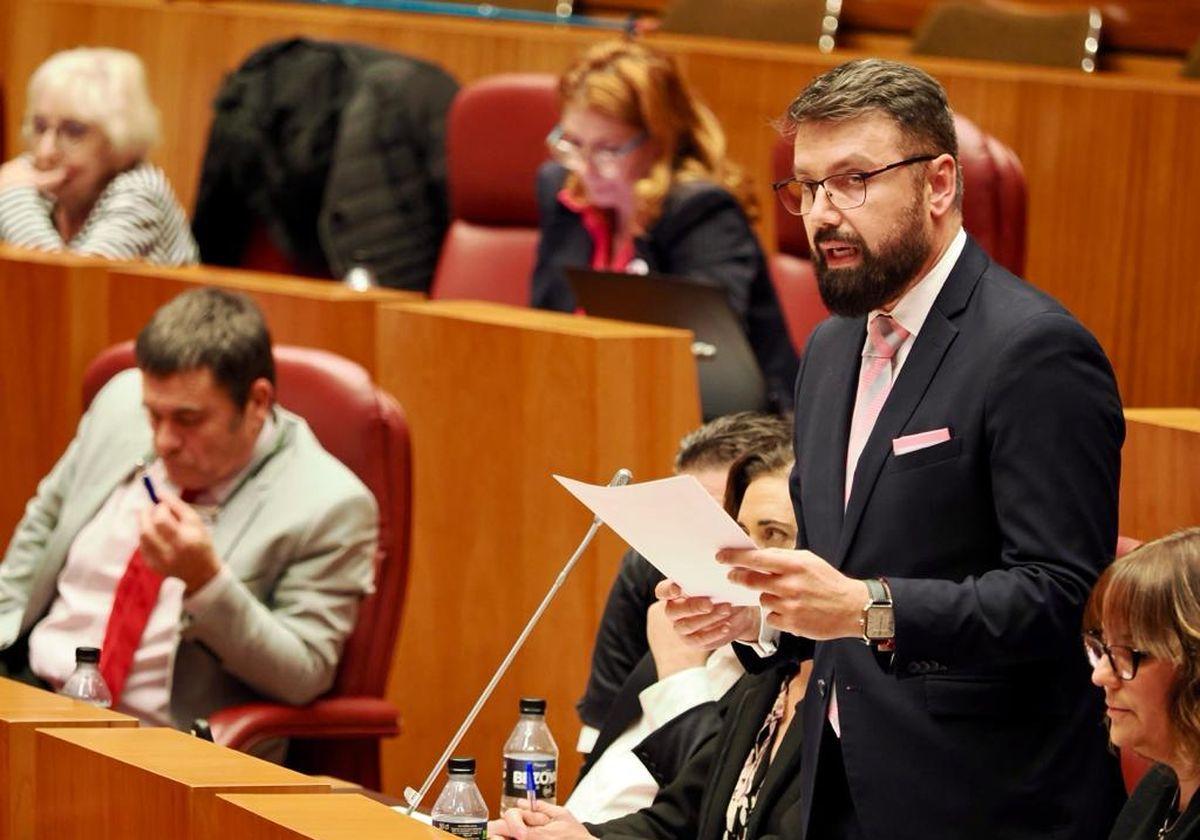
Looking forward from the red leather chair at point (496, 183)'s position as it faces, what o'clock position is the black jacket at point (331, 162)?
The black jacket is roughly at 3 o'clock from the red leather chair.

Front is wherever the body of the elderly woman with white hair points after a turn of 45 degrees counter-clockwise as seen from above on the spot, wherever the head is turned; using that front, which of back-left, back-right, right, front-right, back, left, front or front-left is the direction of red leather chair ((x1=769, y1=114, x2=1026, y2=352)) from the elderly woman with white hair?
front-left

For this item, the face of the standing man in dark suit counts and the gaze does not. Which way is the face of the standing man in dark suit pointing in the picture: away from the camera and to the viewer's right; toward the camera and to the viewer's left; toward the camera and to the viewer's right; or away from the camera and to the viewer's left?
toward the camera and to the viewer's left

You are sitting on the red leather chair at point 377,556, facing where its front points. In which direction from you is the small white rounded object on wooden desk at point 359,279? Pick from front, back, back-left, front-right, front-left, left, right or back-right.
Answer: back-right

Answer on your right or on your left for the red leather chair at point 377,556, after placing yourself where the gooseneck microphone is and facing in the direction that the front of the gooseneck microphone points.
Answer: on your left

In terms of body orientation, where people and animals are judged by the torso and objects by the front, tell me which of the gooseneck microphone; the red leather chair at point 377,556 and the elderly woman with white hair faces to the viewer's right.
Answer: the gooseneck microphone

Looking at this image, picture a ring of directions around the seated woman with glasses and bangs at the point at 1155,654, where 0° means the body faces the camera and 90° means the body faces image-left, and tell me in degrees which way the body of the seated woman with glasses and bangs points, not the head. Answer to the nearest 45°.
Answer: approximately 45°

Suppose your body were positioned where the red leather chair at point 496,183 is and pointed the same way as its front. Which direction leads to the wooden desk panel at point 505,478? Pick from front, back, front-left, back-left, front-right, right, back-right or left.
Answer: front-left

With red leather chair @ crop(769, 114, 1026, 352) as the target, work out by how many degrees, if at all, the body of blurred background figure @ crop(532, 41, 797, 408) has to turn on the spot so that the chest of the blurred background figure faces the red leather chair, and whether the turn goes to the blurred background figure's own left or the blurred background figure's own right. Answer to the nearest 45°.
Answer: approximately 90° to the blurred background figure's own left

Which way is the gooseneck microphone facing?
to the viewer's right

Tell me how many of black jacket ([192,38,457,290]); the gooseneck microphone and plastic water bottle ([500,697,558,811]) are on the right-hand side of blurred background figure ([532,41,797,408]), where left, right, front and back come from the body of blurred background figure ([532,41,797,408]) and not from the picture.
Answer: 1

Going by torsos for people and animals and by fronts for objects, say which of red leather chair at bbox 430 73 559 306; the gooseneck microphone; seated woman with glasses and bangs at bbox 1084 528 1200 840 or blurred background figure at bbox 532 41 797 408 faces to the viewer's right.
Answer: the gooseneck microphone

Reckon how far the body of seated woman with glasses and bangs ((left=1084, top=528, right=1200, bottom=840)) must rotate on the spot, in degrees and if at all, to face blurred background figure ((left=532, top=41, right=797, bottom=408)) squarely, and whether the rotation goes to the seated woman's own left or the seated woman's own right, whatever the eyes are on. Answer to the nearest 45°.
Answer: approximately 90° to the seated woman's own right

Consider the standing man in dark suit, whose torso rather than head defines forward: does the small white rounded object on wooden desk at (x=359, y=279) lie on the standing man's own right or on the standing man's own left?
on the standing man's own right

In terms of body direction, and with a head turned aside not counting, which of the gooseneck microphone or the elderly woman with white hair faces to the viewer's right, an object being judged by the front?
the gooseneck microphone

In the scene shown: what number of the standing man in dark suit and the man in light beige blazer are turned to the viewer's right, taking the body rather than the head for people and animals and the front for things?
0

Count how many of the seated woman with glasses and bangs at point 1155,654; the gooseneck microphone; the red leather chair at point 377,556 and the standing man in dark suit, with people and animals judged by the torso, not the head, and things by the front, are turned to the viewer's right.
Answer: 1
